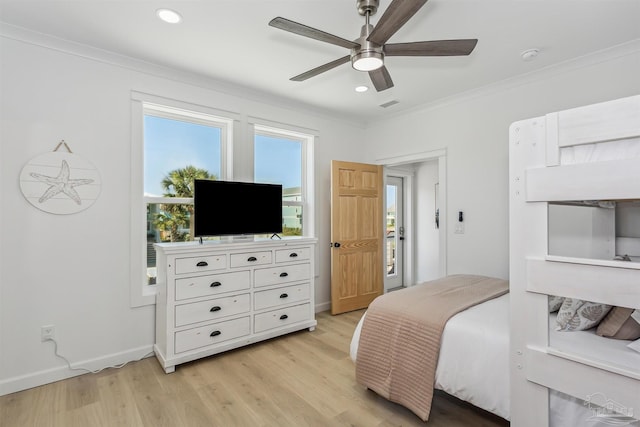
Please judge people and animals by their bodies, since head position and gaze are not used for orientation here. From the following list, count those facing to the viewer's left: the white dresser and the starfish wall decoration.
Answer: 0

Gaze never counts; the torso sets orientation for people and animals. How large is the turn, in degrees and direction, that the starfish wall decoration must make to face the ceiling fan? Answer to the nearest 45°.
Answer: approximately 45° to its left

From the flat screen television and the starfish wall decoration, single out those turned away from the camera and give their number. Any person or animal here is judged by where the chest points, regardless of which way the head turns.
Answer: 0

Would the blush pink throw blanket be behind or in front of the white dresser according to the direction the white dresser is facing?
in front

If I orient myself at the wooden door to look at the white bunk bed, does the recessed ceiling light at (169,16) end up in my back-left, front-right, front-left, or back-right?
front-right

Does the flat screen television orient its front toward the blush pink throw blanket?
yes

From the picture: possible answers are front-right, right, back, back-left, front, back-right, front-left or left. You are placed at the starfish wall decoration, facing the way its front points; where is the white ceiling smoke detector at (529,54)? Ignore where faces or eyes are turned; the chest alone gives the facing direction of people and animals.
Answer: front-left

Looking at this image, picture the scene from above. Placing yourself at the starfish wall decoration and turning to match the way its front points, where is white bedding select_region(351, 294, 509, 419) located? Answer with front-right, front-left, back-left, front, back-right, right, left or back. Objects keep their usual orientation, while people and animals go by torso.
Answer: front-left

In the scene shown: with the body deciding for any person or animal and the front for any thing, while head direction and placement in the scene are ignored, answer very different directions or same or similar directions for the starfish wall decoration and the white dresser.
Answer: same or similar directions

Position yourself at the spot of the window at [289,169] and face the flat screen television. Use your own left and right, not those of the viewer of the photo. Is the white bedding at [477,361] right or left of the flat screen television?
left

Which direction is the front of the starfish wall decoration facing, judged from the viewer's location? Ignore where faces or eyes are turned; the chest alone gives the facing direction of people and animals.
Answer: facing the viewer

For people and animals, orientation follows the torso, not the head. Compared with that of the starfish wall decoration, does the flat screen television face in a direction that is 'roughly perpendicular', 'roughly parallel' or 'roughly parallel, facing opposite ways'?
roughly parallel

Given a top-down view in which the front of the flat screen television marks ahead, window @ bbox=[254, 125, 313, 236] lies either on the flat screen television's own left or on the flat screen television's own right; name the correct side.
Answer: on the flat screen television's own left

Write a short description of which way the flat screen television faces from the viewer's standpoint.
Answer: facing the viewer and to the right of the viewer
